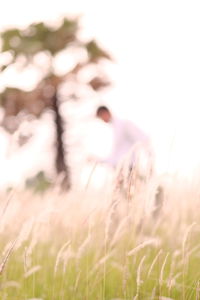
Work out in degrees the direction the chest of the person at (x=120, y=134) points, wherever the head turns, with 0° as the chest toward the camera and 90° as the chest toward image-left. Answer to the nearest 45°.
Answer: approximately 45°
